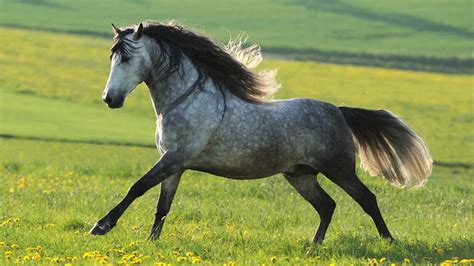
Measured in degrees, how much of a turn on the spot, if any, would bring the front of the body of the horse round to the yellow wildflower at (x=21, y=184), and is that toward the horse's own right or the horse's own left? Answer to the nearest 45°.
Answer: approximately 45° to the horse's own right

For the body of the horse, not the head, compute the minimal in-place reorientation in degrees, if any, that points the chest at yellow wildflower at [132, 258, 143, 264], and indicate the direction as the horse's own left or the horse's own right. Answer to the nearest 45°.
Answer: approximately 90° to the horse's own left

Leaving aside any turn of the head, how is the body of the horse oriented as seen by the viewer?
to the viewer's left
